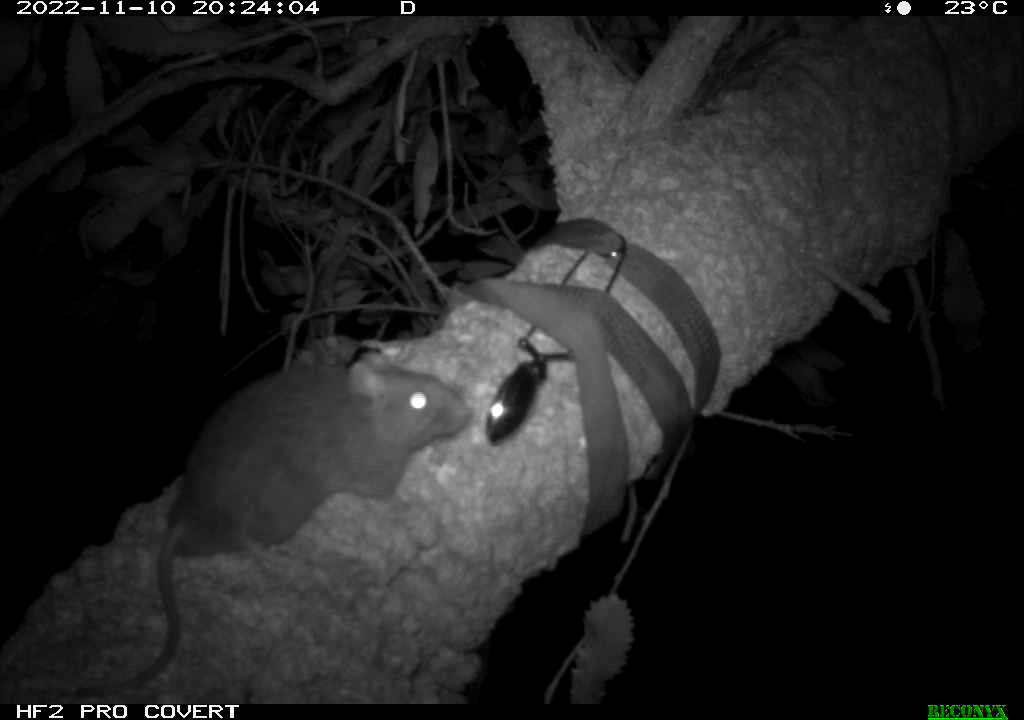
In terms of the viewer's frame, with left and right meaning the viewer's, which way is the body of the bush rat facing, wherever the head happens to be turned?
facing to the right of the viewer

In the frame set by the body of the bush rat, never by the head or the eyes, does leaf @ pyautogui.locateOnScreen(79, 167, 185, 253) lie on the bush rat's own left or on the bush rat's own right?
on the bush rat's own left
